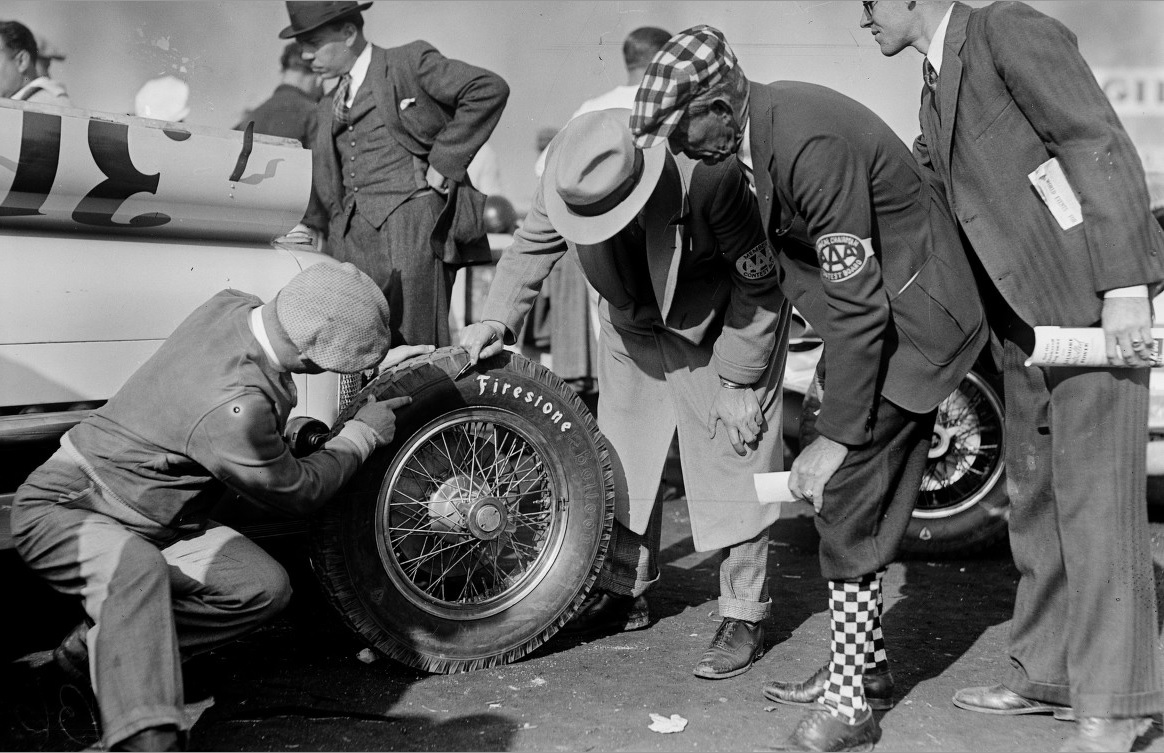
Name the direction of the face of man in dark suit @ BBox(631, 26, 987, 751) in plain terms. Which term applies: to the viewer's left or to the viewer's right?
to the viewer's left

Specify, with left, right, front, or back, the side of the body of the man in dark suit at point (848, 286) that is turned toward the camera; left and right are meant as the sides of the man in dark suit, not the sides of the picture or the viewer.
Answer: left

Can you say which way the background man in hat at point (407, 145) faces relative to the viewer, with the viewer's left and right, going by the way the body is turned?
facing the viewer and to the left of the viewer

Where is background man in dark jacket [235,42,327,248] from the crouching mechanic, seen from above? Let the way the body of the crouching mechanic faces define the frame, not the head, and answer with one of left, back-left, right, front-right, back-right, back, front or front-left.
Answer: left

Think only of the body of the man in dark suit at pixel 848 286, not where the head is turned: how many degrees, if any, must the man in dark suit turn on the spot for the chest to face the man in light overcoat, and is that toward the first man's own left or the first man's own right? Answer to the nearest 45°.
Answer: approximately 45° to the first man's own right

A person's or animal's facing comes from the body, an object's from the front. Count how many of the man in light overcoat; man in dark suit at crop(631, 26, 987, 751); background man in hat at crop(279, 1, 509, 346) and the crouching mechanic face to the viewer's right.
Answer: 1

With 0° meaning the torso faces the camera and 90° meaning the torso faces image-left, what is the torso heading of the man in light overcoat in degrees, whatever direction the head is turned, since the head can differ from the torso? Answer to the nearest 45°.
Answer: approximately 45°

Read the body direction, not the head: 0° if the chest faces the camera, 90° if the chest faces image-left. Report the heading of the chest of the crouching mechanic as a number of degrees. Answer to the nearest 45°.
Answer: approximately 270°

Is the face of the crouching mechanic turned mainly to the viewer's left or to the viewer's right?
to the viewer's right

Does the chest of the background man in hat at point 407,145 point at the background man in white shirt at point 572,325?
no
